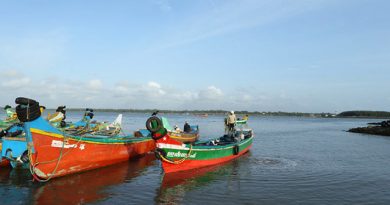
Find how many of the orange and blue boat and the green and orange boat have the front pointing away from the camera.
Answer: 0
